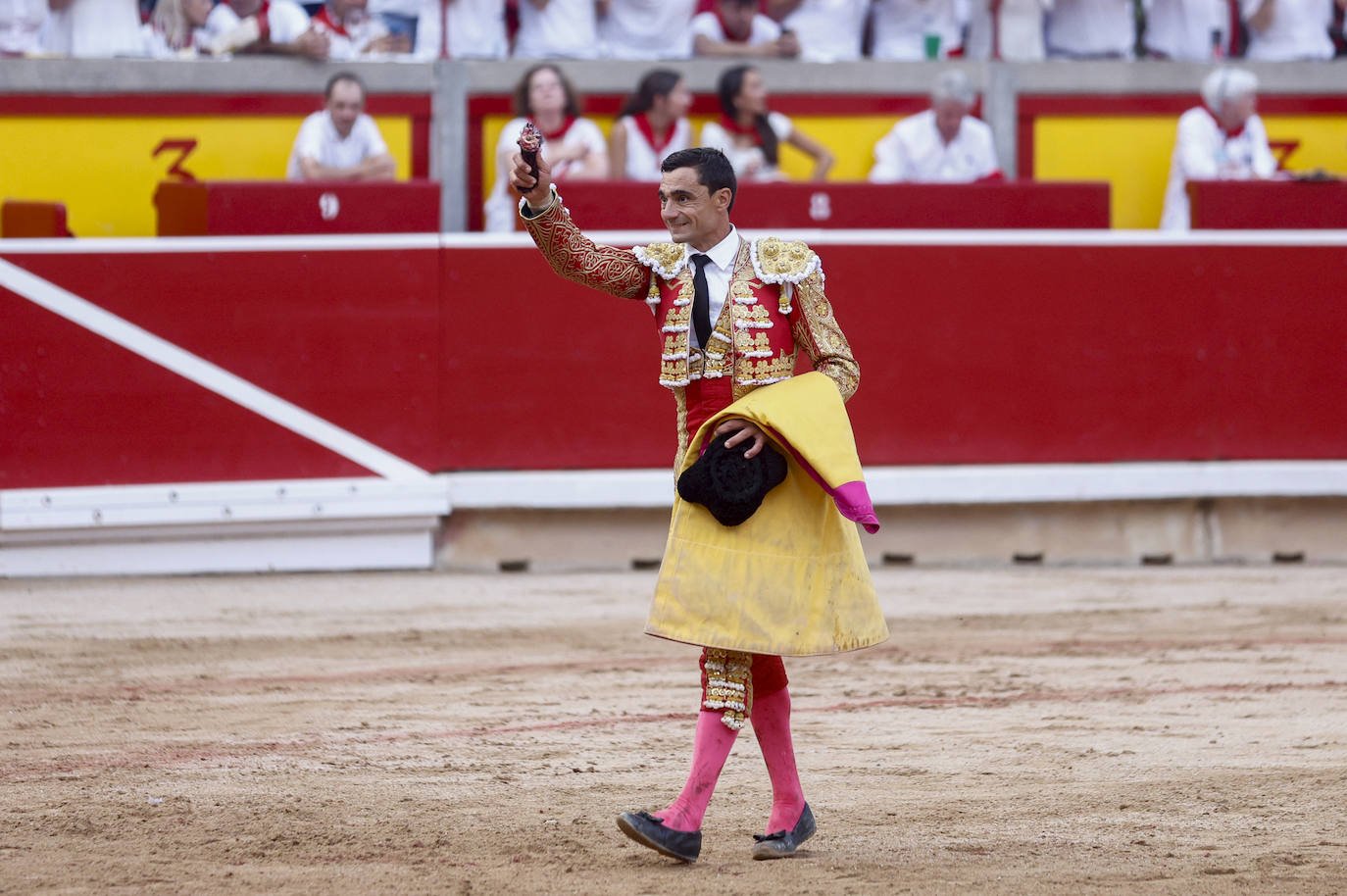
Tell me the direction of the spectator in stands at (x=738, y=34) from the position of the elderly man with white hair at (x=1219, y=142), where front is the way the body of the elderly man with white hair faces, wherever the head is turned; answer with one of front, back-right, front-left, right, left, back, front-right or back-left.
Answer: back-right

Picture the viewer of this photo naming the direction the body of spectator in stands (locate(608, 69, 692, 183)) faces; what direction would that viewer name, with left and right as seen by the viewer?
facing the viewer and to the right of the viewer

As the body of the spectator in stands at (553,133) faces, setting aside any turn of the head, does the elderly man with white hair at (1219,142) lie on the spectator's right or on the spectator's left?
on the spectator's left

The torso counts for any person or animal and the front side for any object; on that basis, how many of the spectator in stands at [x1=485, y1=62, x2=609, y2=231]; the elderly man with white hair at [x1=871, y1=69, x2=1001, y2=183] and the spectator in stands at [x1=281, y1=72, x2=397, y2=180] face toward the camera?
3

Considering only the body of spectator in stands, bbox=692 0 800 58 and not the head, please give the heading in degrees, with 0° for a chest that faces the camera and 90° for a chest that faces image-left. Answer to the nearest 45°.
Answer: approximately 0°

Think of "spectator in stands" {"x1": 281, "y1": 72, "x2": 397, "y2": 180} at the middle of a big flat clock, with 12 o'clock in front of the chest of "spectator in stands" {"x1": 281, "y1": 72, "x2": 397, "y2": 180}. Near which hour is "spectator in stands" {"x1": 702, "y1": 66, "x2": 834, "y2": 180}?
"spectator in stands" {"x1": 702, "y1": 66, "x2": 834, "y2": 180} is roughly at 9 o'clock from "spectator in stands" {"x1": 281, "y1": 72, "x2": 397, "y2": 180}.

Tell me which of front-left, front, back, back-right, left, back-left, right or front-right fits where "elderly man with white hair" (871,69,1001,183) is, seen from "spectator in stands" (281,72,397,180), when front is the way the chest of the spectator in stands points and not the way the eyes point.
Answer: left

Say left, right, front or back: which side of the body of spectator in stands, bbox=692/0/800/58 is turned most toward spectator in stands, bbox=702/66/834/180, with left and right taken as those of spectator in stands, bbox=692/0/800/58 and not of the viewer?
front

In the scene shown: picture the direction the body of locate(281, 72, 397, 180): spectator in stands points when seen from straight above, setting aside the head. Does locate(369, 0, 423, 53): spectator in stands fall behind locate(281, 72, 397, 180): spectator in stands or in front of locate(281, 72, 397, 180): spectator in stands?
behind
